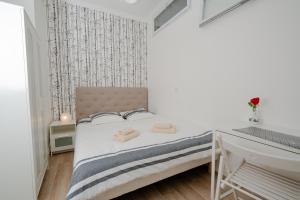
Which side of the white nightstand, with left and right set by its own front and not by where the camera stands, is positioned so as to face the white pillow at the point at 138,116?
left

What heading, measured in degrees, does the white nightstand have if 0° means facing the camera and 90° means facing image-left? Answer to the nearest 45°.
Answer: approximately 0°

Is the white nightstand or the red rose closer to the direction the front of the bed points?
the red rose

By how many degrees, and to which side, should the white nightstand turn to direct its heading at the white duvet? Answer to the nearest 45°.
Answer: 0° — it already faces it

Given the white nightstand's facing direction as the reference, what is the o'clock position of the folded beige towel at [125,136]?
The folded beige towel is roughly at 11 o'clock from the white nightstand.

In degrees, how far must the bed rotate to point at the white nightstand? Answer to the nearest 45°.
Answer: approximately 180°

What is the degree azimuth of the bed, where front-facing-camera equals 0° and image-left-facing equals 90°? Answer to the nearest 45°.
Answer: approximately 315°
